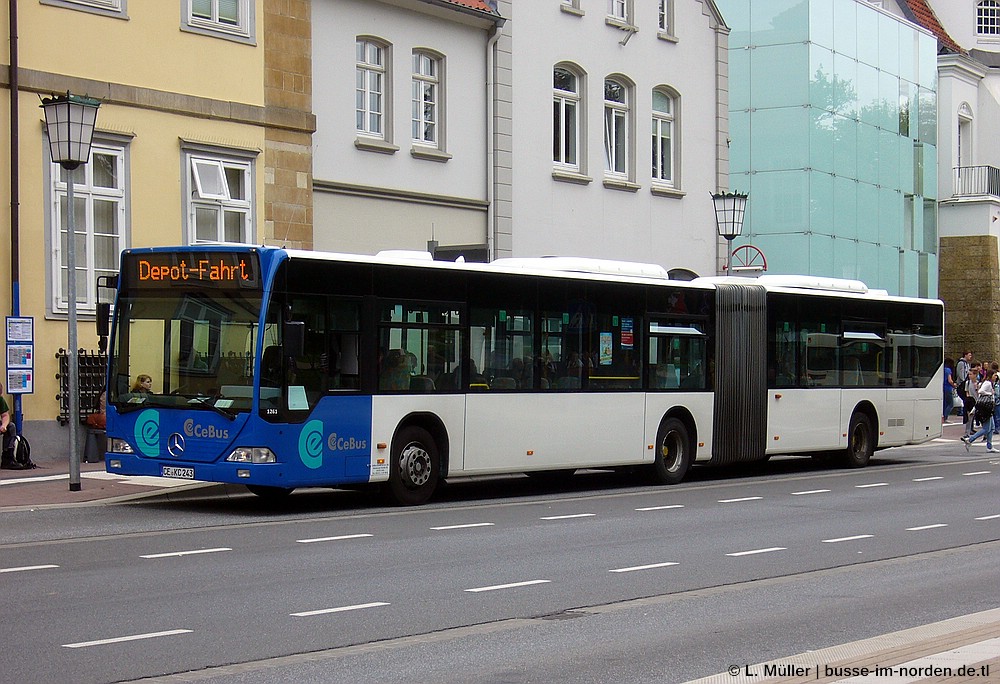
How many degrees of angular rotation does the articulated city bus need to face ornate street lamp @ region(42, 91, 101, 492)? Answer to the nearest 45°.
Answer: approximately 45° to its right

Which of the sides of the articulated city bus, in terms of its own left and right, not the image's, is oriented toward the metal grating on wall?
right

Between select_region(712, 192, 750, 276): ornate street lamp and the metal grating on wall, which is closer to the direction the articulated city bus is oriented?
the metal grating on wall

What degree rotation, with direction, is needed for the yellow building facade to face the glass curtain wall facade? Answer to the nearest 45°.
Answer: approximately 90° to its left

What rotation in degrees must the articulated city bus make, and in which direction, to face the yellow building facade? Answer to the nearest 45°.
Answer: approximately 90° to its right

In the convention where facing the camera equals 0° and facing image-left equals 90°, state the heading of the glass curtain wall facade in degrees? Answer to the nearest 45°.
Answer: approximately 315°

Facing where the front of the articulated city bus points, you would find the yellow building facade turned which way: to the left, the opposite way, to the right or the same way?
to the left

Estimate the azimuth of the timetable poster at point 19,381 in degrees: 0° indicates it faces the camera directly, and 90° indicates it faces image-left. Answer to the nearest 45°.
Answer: approximately 0°

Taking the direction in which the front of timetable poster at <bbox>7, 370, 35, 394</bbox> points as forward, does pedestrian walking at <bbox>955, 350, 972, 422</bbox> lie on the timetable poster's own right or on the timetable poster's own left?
on the timetable poster's own left
